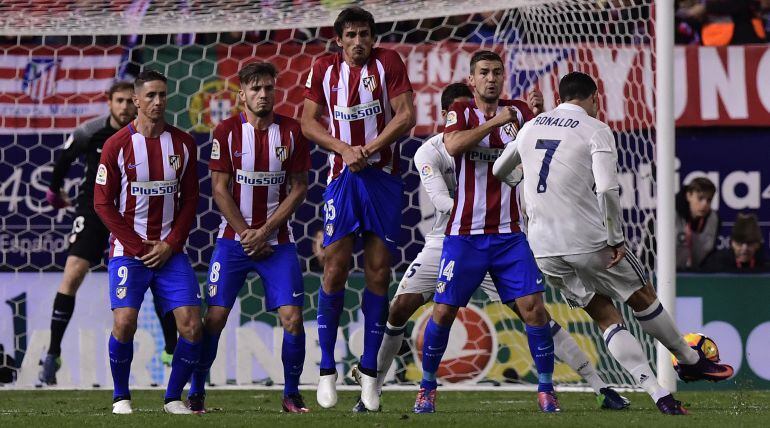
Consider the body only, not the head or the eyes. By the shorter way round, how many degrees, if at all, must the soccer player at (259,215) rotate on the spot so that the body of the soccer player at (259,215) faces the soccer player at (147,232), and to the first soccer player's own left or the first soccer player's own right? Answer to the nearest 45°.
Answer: approximately 90° to the first soccer player's own right

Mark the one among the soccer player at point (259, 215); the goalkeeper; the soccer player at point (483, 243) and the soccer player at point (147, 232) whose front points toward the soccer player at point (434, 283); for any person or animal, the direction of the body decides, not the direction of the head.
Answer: the goalkeeper

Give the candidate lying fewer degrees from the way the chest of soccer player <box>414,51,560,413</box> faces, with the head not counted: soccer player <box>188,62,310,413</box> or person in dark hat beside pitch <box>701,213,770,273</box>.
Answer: the soccer player

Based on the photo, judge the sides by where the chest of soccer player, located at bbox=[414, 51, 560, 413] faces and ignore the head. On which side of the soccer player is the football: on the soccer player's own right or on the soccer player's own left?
on the soccer player's own left

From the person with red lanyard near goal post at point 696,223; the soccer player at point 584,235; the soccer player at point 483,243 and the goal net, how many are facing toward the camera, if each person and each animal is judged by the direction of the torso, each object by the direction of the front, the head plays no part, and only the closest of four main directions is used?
3

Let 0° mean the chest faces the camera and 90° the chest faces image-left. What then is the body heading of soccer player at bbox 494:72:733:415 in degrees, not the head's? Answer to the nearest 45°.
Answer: approximately 225°

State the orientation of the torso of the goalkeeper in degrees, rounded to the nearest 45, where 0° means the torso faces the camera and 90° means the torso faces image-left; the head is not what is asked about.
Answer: approximately 315°

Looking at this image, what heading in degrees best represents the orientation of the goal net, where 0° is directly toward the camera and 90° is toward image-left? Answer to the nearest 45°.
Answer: approximately 0°
